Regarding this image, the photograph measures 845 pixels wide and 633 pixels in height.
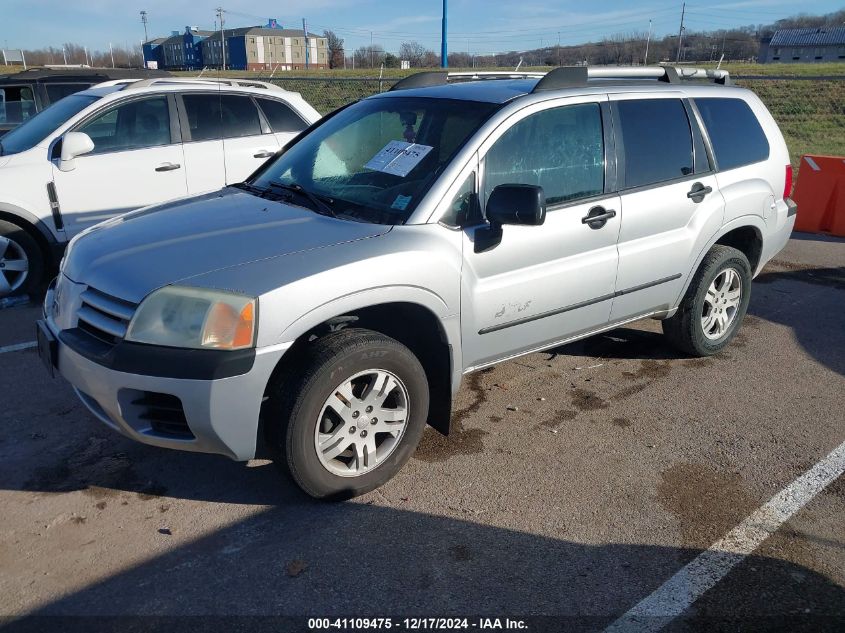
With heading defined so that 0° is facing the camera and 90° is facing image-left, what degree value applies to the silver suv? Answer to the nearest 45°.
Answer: approximately 45°

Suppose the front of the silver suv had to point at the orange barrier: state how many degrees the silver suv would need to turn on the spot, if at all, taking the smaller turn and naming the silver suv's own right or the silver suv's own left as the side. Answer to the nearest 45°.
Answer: approximately 180°

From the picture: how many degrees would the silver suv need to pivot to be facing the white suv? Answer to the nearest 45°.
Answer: approximately 90° to its right
